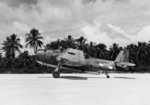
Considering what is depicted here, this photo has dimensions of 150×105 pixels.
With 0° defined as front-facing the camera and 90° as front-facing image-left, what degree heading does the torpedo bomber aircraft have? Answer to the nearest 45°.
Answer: approximately 90°
